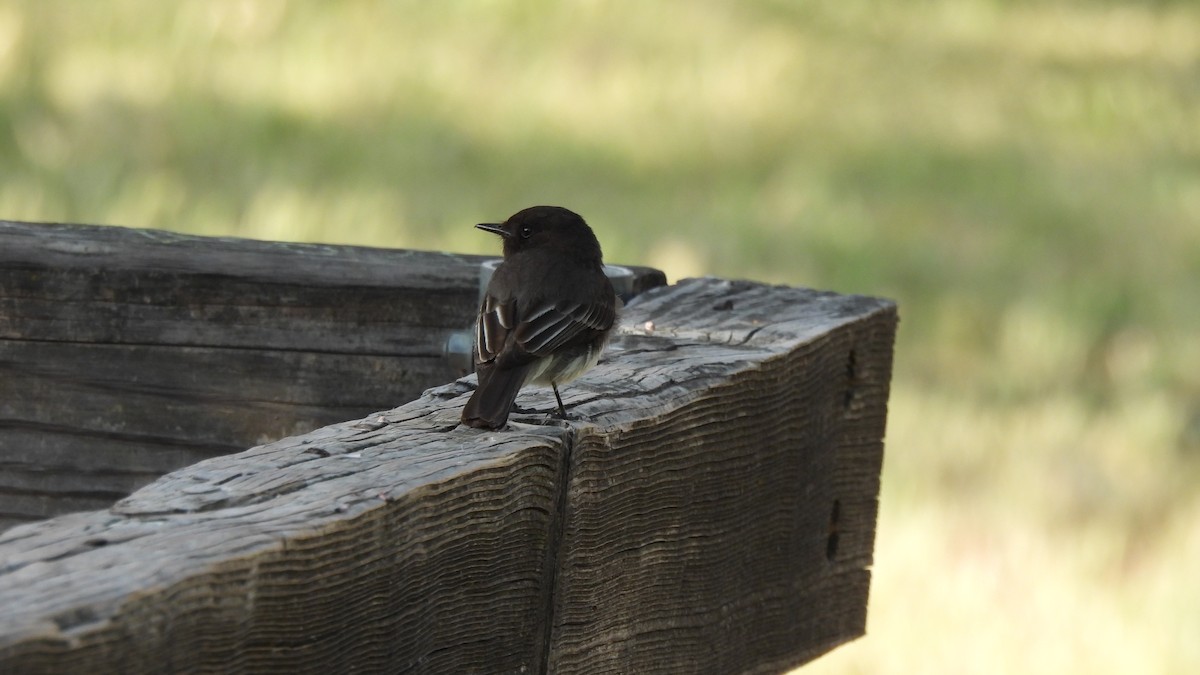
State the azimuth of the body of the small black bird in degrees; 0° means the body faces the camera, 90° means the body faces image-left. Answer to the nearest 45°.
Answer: approximately 225°
